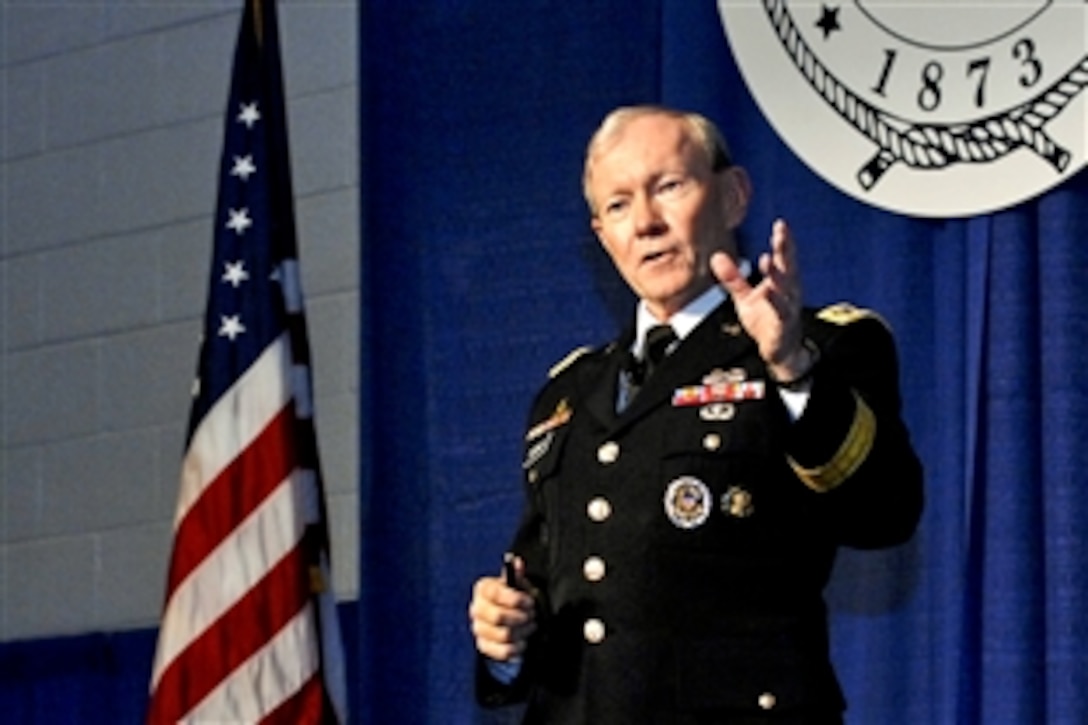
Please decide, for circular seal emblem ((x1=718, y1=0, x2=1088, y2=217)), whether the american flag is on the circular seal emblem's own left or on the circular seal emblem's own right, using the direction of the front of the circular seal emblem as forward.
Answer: on the circular seal emblem's own right

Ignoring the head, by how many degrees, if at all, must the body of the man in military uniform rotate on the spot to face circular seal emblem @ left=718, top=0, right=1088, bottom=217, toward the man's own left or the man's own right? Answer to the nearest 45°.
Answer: approximately 180°

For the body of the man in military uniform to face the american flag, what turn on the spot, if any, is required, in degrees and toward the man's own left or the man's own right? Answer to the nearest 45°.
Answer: approximately 90° to the man's own right

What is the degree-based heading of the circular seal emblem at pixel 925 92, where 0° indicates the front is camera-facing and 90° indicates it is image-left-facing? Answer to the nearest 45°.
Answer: approximately 0°

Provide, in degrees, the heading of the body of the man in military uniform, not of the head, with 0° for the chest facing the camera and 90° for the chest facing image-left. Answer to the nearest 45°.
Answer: approximately 45°

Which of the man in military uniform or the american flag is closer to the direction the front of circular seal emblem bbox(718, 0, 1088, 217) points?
the man in military uniform
